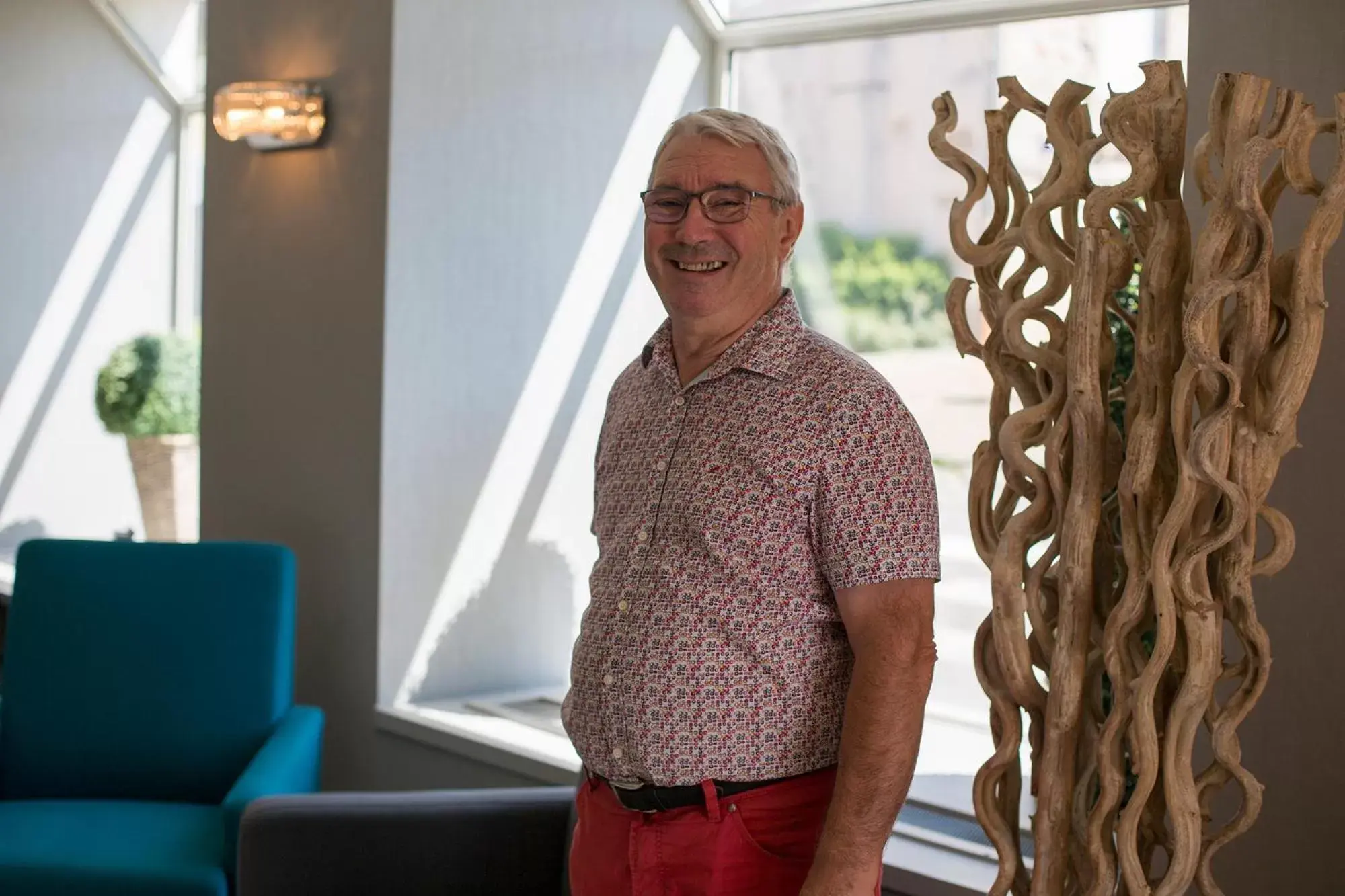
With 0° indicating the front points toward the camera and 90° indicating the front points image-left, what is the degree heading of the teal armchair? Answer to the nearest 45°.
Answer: approximately 0°

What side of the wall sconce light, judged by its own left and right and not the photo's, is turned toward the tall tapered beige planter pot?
back

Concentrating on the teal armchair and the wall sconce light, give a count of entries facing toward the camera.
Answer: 2

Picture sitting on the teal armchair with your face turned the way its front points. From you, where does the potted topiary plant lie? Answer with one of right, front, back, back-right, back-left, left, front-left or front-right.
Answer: back
